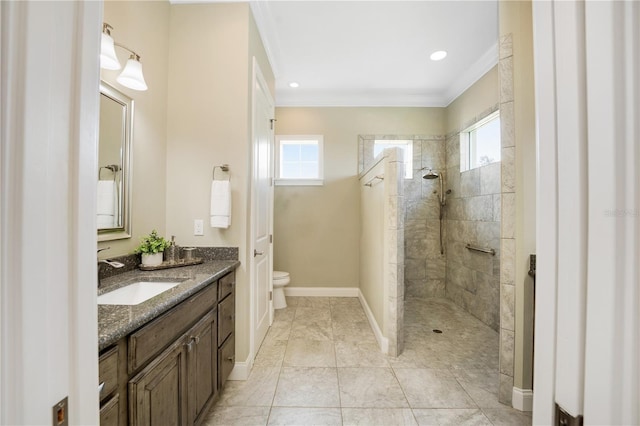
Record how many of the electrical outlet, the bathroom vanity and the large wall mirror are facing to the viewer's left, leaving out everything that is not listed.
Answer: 0

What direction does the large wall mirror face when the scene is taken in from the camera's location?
facing the viewer and to the right of the viewer

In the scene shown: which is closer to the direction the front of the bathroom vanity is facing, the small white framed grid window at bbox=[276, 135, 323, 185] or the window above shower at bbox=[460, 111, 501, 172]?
the window above shower

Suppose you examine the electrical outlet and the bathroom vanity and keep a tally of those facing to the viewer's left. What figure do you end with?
0

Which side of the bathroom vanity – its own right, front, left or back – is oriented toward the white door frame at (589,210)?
front

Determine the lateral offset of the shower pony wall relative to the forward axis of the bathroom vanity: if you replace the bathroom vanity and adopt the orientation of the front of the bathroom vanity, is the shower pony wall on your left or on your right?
on your left

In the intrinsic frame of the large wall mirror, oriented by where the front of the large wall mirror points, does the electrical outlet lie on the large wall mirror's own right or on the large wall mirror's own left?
on the large wall mirror's own left

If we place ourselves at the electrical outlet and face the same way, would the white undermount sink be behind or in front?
in front
